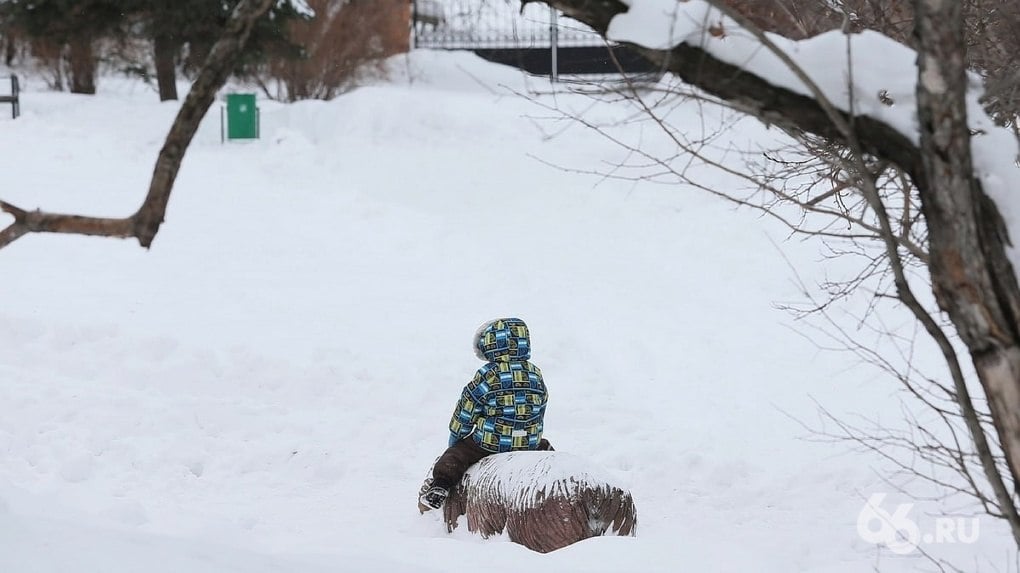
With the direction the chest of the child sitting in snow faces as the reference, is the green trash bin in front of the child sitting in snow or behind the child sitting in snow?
in front

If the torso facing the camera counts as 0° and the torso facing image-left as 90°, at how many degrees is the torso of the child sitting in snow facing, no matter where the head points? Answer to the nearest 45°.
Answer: approximately 135°

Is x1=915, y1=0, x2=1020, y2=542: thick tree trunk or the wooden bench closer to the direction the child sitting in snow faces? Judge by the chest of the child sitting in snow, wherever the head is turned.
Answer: the wooden bench

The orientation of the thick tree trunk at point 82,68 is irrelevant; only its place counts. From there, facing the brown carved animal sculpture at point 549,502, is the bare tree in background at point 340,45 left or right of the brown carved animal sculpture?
left

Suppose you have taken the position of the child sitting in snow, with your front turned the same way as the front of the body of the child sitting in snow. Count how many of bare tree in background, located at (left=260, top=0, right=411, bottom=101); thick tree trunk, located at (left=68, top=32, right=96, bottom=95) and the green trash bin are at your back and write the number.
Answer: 0

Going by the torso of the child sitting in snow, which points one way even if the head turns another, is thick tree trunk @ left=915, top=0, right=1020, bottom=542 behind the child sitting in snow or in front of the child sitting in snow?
behind

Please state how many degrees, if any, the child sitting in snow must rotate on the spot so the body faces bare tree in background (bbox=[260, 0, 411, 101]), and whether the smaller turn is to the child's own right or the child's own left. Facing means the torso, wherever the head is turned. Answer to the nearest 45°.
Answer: approximately 45° to the child's own right

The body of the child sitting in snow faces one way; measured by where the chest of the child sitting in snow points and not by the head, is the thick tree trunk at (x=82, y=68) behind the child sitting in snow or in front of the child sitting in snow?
in front
